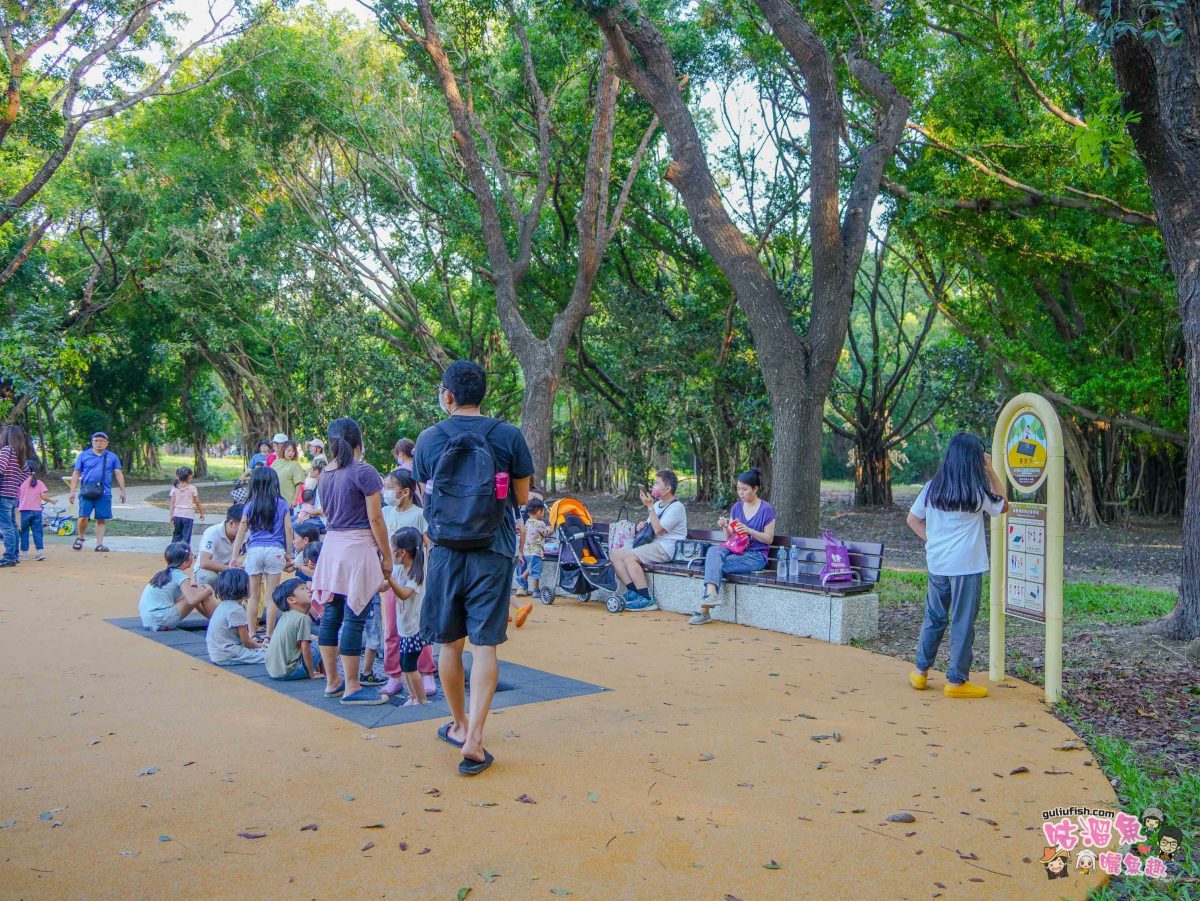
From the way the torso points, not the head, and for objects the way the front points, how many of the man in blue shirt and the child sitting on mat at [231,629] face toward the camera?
1

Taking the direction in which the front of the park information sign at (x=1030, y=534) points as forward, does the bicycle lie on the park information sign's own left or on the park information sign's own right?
on the park information sign's own right

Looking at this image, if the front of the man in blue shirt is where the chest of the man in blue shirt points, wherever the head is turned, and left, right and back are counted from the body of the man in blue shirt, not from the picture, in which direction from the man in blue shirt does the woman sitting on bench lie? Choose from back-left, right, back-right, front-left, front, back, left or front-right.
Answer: front-left

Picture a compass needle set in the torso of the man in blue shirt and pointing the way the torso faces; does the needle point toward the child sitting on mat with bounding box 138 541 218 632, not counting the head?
yes

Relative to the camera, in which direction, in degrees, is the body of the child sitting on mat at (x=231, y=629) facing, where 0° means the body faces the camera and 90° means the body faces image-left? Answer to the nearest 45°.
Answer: approximately 225°

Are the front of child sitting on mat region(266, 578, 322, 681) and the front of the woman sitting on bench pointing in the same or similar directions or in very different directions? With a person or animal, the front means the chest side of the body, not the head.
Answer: very different directions

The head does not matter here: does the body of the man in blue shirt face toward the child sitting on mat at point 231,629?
yes

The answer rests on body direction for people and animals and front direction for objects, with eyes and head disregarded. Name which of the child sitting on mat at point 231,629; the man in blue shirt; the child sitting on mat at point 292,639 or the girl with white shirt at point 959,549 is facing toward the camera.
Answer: the man in blue shirt

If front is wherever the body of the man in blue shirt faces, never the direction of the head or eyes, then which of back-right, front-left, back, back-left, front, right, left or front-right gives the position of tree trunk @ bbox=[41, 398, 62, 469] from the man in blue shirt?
back
